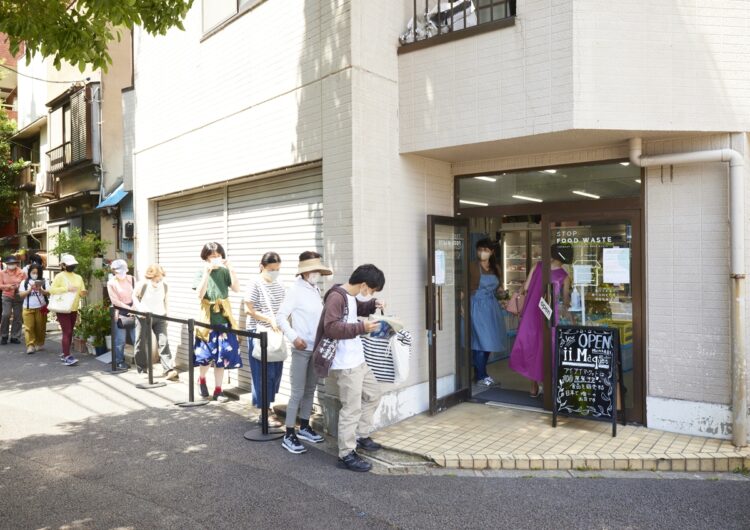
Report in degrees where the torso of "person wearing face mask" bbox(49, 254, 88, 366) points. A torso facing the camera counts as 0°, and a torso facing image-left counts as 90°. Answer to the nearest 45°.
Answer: approximately 315°

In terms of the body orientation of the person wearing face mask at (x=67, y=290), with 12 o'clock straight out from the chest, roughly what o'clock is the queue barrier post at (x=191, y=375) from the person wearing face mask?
The queue barrier post is roughly at 1 o'clock from the person wearing face mask.

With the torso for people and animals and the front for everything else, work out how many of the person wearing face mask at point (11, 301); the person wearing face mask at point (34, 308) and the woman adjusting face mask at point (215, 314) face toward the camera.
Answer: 3

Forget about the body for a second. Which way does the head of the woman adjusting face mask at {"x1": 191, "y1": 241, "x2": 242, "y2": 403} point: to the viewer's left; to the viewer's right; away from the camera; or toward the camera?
toward the camera

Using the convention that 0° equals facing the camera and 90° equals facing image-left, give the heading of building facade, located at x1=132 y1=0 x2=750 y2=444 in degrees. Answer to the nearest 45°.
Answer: approximately 45°

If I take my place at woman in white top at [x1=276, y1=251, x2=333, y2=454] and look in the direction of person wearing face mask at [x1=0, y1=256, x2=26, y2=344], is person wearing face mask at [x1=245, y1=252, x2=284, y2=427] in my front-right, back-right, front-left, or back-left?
front-right

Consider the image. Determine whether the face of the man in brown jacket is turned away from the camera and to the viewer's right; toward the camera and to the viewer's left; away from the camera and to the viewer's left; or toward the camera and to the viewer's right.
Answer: toward the camera and to the viewer's right

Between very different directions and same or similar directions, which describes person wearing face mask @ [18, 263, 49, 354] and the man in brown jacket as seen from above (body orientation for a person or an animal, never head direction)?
same or similar directions

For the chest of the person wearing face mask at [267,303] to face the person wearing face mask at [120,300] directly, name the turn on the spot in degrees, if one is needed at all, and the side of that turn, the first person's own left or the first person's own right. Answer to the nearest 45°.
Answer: approximately 180°

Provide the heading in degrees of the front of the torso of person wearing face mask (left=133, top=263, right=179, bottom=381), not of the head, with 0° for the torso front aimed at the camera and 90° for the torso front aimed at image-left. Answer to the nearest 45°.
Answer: approximately 315°

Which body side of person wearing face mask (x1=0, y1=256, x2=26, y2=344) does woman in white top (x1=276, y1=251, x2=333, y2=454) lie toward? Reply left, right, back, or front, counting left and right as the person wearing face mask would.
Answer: front

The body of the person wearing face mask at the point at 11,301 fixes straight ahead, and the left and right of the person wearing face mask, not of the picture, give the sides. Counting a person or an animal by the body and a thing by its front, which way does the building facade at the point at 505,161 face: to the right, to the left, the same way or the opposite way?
to the right

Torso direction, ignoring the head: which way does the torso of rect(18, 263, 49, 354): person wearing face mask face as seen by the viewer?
toward the camera

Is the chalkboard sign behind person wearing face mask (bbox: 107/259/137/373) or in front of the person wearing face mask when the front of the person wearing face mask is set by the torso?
in front

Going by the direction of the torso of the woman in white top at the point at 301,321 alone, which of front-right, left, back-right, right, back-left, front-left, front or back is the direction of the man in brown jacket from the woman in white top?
front

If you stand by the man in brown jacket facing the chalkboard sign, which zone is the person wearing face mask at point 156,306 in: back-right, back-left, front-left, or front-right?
back-left

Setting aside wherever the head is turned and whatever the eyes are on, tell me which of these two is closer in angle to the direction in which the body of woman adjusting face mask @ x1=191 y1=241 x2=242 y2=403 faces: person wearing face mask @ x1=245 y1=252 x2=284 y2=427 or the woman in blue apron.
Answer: the person wearing face mask

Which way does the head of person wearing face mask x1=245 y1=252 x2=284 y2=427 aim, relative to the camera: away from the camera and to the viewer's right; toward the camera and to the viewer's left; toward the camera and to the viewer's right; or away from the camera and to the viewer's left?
toward the camera and to the viewer's right

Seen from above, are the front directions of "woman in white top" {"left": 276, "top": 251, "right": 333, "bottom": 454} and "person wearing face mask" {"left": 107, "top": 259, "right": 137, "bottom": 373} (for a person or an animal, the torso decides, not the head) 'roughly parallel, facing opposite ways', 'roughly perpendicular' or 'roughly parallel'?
roughly parallel

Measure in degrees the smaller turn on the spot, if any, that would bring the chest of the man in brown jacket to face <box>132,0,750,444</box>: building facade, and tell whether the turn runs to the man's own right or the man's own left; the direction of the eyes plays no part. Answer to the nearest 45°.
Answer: approximately 90° to the man's own left
